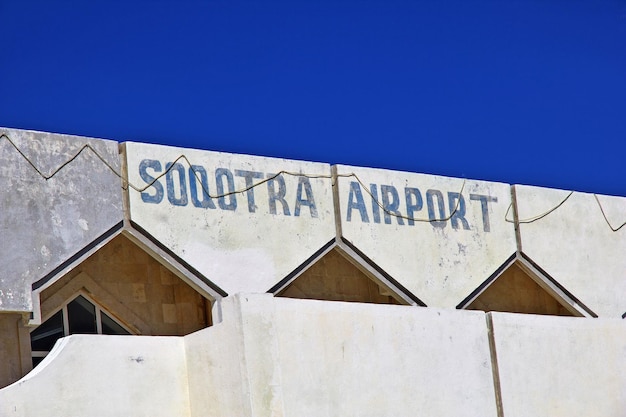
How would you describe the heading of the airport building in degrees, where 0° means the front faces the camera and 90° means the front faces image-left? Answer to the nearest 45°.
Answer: approximately 315°
